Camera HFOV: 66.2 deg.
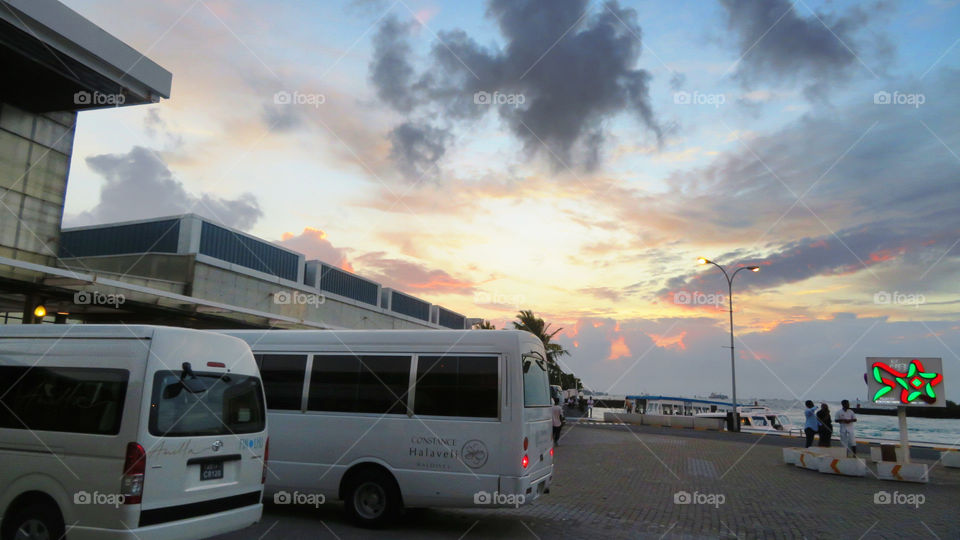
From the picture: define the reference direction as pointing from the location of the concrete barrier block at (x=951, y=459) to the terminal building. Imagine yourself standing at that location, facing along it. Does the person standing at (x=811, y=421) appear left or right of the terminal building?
right

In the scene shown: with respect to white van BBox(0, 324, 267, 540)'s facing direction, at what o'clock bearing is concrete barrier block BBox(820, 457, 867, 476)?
The concrete barrier block is roughly at 4 o'clock from the white van.

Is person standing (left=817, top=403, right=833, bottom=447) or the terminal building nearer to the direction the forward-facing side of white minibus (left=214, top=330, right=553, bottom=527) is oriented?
the terminal building

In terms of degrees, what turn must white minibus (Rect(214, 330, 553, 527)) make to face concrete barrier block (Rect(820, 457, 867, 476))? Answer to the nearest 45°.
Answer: approximately 135° to its right

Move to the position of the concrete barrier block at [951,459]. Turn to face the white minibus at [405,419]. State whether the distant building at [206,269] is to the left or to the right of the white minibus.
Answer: right

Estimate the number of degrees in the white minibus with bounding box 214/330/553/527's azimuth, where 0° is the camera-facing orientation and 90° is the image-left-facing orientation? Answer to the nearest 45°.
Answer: approximately 90°

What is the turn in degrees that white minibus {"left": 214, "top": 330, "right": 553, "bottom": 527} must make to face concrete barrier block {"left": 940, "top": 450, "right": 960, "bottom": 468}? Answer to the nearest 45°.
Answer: approximately 135° to its right

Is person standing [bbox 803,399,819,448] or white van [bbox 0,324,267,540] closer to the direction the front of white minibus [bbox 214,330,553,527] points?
the white van

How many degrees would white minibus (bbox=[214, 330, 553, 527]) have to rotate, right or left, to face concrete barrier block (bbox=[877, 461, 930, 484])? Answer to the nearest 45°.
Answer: approximately 135° to its right

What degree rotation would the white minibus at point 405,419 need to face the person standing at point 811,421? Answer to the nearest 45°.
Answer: approximately 135° to its right

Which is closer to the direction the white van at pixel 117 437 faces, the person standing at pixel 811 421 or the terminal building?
the terminal building

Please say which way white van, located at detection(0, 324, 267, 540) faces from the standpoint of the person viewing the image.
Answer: facing away from the viewer and to the left of the viewer
